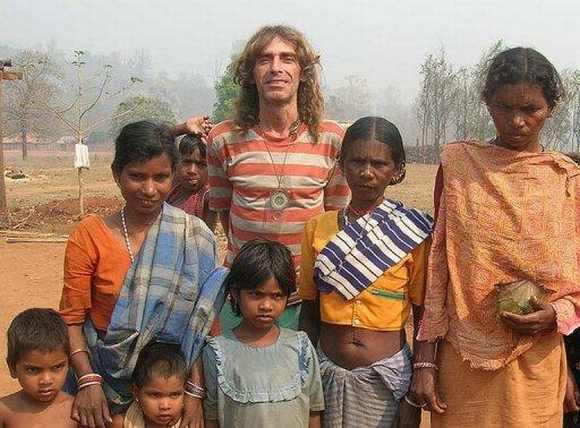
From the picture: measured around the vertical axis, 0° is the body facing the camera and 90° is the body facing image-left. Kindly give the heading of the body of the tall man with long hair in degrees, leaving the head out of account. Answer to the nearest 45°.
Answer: approximately 0°

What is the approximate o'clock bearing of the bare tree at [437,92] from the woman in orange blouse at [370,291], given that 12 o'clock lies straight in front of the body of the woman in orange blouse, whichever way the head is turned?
The bare tree is roughly at 6 o'clock from the woman in orange blouse.

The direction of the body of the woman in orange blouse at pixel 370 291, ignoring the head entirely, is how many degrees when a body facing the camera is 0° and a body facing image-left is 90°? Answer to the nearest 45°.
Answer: approximately 0°

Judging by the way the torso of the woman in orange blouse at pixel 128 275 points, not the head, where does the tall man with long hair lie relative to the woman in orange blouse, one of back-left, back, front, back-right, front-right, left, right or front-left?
back-left

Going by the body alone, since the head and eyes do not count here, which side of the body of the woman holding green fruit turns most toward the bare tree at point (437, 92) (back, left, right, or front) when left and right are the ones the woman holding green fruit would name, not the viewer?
back

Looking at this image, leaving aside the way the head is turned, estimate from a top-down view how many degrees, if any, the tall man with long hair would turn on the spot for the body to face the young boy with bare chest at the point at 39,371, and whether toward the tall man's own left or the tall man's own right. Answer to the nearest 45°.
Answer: approximately 45° to the tall man's own right

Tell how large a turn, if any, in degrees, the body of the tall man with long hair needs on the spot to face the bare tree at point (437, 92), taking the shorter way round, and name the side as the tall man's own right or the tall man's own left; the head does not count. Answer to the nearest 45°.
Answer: approximately 180°

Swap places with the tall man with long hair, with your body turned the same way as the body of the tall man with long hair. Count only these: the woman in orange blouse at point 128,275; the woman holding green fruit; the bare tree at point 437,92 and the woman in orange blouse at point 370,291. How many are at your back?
1
